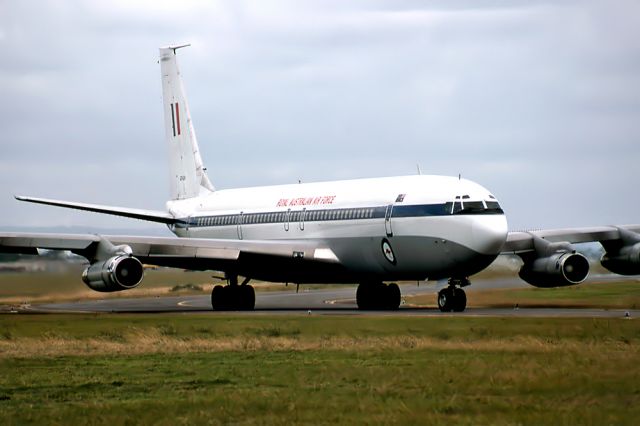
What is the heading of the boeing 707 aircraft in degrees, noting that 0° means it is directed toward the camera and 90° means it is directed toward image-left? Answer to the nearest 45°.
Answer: approximately 315°
